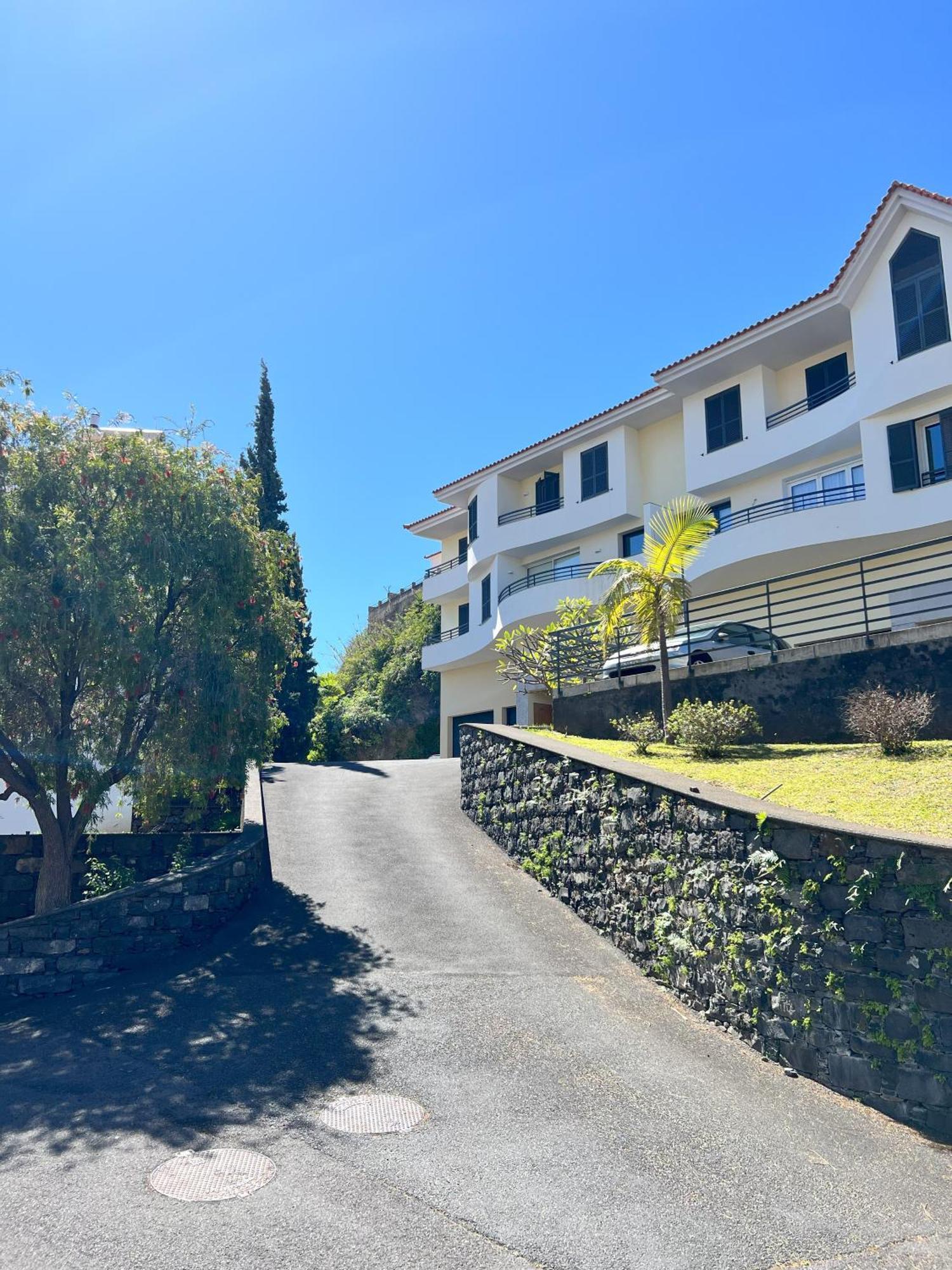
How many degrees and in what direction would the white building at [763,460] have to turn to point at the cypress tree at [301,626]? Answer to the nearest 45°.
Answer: approximately 90° to its right

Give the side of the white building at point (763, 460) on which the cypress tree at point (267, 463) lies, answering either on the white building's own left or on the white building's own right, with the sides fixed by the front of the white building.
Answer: on the white building's own right

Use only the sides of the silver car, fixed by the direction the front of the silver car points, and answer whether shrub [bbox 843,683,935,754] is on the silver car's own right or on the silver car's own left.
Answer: on the silver car's own left

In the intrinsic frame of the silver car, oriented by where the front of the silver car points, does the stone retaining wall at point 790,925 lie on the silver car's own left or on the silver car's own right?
on the silver car's own left

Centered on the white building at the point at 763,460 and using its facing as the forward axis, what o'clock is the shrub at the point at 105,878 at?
The shrub is roughly at 12 o'clock from the white building.

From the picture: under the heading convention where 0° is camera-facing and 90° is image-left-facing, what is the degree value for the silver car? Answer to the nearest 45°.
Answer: approximately 45°

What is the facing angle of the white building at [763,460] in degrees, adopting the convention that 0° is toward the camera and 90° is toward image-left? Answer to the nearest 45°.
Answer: approximately 45°
